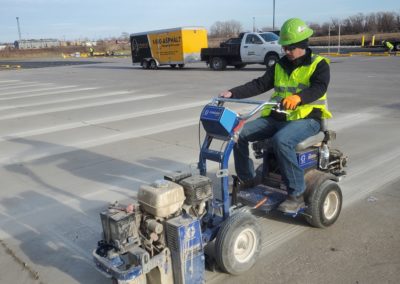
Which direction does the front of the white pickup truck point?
to the viewer's right
